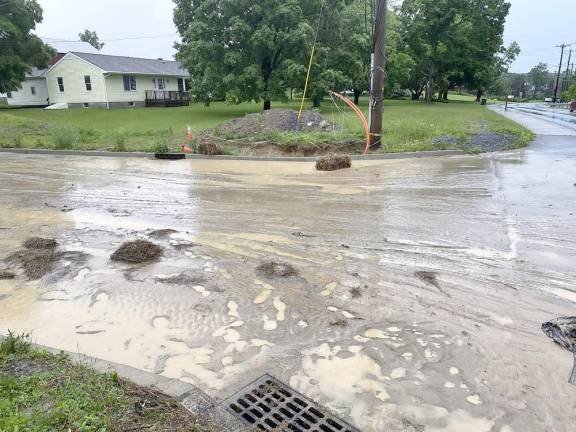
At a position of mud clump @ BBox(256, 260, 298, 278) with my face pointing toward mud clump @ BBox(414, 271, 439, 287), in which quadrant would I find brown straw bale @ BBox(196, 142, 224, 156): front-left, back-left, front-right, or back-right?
back-left

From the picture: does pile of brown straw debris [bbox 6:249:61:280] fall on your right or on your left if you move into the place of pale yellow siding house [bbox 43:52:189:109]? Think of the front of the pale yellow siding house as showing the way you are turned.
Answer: on your right

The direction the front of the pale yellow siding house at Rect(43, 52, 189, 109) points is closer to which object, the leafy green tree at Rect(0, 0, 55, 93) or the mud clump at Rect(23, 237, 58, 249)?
the mud clump

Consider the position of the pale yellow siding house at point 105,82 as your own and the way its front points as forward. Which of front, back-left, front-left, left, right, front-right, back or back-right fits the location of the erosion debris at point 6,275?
front-right

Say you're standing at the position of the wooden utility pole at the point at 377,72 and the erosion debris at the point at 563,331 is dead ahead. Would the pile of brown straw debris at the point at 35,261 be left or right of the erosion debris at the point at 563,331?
right

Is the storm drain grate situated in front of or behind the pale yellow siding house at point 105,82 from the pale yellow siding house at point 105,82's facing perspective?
in front

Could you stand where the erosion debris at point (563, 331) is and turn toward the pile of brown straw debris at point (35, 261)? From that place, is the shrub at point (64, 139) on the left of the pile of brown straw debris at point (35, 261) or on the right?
right

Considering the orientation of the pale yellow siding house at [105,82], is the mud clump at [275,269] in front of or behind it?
in front

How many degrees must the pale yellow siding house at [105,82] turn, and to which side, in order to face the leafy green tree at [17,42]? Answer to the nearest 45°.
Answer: approximately 135° to its right

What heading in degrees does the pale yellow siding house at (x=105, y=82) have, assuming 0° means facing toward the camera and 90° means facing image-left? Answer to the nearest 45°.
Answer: approximately 315°
